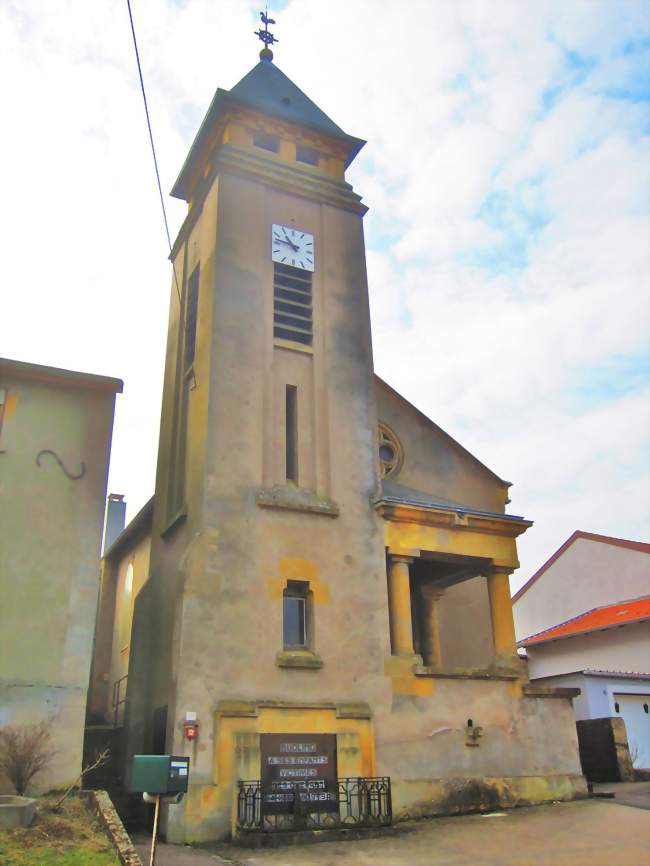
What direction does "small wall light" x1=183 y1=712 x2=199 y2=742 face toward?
toward the camera

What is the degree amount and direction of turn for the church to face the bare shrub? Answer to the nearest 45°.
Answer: approximately 45° to its right

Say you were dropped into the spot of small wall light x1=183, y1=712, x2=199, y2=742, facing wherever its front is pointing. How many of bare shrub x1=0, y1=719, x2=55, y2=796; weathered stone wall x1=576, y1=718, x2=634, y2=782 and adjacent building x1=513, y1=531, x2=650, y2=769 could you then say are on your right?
1

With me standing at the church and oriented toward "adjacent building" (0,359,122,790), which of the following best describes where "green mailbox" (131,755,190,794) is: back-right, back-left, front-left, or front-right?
front-left

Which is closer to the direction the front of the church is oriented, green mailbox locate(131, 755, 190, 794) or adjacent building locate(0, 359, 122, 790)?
the green mailbox

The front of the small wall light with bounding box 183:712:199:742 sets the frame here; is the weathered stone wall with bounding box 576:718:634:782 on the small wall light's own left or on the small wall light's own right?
on the small wall light's own left

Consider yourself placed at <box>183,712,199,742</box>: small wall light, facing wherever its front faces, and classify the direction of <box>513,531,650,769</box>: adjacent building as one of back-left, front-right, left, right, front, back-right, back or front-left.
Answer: back-left

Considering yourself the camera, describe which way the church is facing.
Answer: facing the viewer

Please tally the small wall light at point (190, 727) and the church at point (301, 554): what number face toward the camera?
2

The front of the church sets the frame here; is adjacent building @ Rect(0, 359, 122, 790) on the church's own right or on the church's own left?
on the church's own right

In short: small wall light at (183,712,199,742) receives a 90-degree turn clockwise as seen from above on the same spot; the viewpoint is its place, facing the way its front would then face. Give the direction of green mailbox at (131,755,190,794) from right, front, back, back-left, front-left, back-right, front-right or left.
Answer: left

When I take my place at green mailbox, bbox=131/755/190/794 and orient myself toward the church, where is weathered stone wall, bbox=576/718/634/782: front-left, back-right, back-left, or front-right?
front-right
